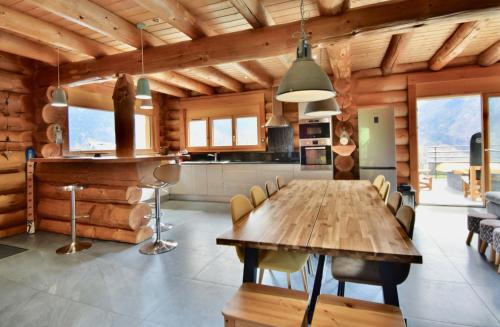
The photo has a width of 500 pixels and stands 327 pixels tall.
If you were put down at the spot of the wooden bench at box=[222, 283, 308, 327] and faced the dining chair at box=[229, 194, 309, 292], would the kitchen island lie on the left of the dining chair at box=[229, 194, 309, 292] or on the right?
left

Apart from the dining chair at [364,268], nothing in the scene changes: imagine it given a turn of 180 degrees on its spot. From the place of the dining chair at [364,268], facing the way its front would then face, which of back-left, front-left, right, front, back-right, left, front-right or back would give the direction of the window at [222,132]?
back-left

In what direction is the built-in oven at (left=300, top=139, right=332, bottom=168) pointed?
toward the camera

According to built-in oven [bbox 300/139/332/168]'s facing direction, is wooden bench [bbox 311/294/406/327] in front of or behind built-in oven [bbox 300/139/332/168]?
in front

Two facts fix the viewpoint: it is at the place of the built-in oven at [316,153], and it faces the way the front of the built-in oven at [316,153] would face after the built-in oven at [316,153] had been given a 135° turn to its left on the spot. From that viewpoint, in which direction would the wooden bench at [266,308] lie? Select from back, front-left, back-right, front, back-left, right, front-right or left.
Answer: back-right

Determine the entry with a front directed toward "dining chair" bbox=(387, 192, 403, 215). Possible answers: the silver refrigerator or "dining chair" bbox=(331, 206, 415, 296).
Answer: the silver refrigerator

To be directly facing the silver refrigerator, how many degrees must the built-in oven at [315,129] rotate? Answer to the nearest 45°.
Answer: approximately 90° to its left

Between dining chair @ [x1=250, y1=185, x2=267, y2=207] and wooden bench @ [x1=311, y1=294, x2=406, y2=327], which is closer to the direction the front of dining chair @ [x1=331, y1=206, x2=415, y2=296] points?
the dining chair

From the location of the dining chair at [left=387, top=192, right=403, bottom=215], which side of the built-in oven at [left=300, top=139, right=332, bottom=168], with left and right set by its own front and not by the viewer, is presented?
front

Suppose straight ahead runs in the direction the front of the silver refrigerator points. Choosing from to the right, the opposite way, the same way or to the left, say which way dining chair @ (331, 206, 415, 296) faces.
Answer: to the right

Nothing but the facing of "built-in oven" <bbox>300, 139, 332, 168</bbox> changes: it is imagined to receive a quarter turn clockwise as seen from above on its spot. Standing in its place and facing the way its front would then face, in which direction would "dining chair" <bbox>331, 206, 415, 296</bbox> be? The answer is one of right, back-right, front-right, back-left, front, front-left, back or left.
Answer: left

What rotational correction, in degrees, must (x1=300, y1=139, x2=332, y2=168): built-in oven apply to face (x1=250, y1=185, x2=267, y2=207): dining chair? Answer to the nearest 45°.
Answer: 0° — it already faces it

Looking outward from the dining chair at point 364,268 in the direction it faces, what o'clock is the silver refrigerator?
The silver refrigerator is roughly at 3 o'clock from the dining chair.

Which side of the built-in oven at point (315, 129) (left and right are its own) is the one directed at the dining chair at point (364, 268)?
front

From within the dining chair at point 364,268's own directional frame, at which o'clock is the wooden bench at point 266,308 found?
The wooden bench is roughly at 10 o'clock from the dining chair.

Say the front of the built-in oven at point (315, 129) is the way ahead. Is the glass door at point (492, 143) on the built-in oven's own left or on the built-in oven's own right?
on the built-in oven's own left

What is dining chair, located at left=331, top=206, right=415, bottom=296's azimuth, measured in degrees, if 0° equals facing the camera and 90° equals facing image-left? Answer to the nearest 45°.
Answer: approximately 90°
